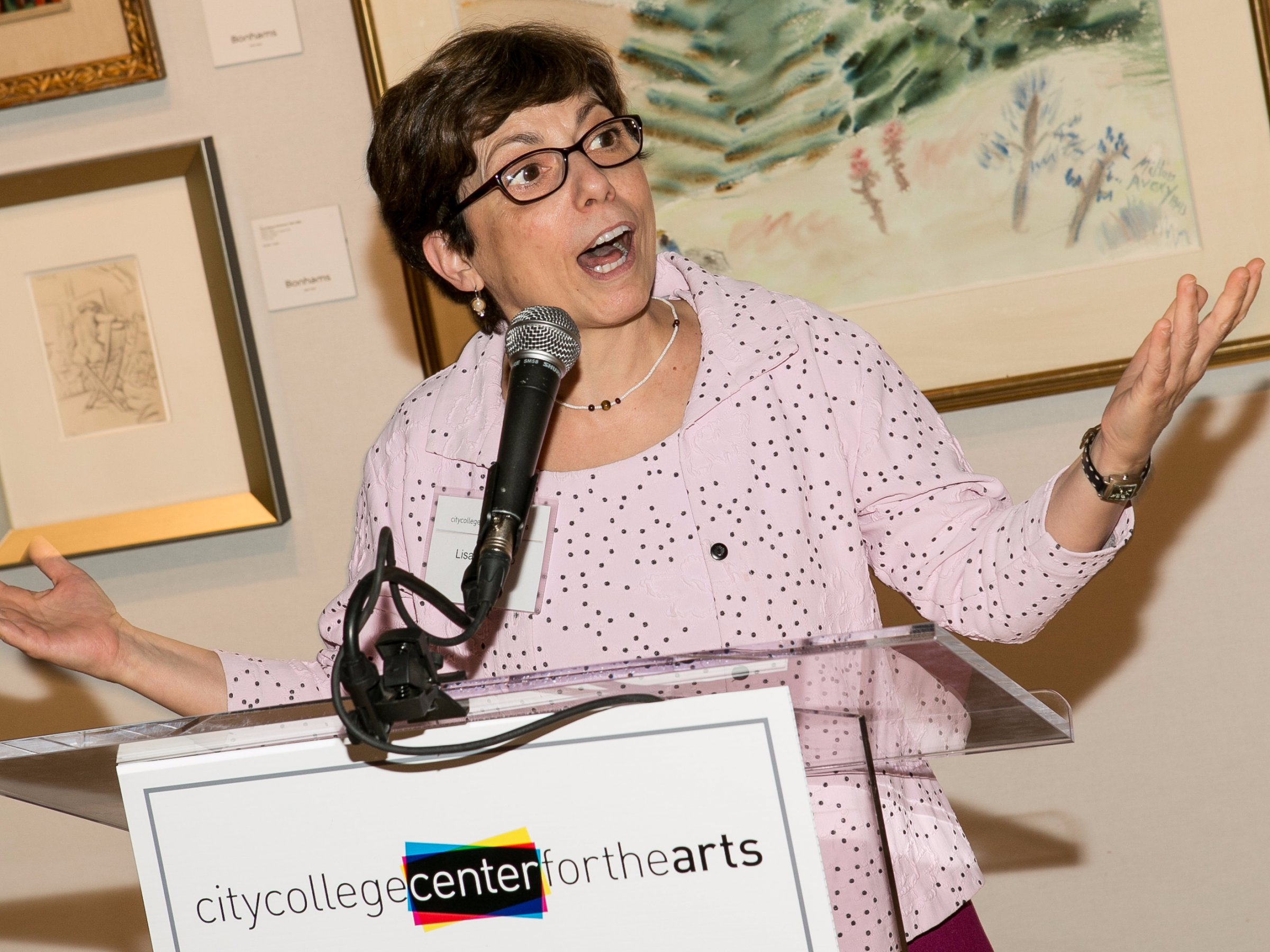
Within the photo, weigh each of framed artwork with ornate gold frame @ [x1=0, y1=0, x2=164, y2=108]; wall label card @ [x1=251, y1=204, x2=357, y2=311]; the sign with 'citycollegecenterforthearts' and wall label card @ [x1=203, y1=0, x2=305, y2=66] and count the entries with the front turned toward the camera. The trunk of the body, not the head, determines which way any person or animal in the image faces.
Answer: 4

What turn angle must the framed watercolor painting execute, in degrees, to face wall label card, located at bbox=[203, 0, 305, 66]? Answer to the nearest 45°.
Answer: approximately 90° to its right

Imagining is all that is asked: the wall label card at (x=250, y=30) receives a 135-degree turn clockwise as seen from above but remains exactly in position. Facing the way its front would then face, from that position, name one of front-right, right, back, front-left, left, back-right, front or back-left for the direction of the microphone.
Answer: back-left

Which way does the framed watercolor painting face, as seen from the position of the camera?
facing the viewer

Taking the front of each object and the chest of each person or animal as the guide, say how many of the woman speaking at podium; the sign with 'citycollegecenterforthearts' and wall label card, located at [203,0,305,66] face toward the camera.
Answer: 3

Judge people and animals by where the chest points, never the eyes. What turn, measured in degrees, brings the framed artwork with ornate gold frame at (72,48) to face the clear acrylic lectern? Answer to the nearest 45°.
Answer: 0° — it already faces it

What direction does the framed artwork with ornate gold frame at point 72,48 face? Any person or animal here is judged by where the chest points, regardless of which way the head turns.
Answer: toward the camera

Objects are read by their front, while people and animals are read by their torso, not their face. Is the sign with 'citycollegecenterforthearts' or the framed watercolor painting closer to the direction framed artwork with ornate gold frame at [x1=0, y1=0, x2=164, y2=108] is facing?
the sign with 'citycollegecenterforthearts'

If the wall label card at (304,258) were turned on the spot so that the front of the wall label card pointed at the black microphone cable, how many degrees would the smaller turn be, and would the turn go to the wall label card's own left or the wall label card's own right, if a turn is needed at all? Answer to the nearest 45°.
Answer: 0° — it already faces it

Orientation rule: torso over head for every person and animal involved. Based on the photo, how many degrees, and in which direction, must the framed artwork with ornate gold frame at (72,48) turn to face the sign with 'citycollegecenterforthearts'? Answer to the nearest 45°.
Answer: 0° — it already faces it

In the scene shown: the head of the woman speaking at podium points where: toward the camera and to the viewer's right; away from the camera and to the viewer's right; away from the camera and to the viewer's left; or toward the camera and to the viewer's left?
toward the camera and to the viewer's right

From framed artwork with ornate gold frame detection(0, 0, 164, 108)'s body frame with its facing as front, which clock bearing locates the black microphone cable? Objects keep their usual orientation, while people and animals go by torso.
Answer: The black microphone cable is roughly at 12 o'clock from the framed artwork with ornate gold frame.

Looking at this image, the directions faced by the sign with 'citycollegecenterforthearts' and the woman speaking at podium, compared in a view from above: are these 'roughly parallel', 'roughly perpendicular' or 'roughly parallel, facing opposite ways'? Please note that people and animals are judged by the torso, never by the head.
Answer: roughly parallel

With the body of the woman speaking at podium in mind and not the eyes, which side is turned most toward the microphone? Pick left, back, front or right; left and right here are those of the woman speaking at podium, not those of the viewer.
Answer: front
